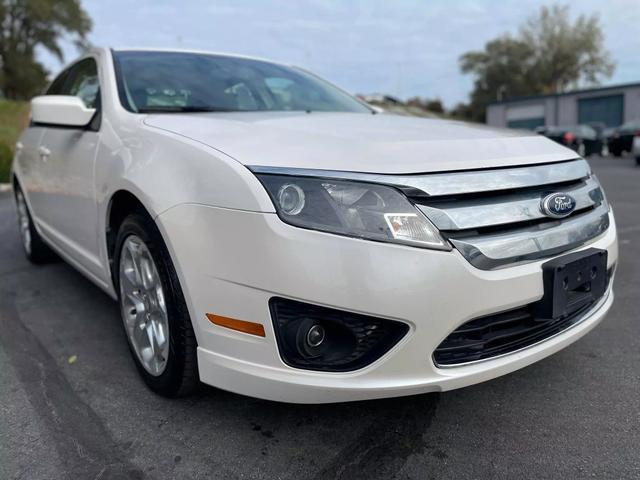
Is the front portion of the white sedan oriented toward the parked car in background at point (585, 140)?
no

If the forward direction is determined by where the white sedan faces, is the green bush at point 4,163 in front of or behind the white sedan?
behind

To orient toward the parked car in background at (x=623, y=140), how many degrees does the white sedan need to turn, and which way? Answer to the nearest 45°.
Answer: approximately 90° to its left

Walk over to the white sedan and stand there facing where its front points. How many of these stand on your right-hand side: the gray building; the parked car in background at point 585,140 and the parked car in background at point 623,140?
0

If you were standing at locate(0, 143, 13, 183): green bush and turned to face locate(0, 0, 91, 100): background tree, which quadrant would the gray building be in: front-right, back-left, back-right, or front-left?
front-right

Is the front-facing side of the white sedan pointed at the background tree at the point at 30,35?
no

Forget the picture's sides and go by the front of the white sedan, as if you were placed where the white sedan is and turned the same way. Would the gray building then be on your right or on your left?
on your left

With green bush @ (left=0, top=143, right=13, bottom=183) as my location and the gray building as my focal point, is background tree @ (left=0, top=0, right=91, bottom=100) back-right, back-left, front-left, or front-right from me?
front-left
